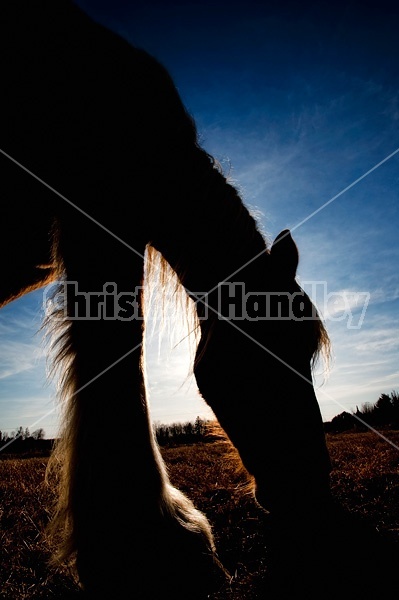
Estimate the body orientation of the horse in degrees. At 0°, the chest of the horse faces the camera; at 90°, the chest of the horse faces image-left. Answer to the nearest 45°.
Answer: approximately 270°
